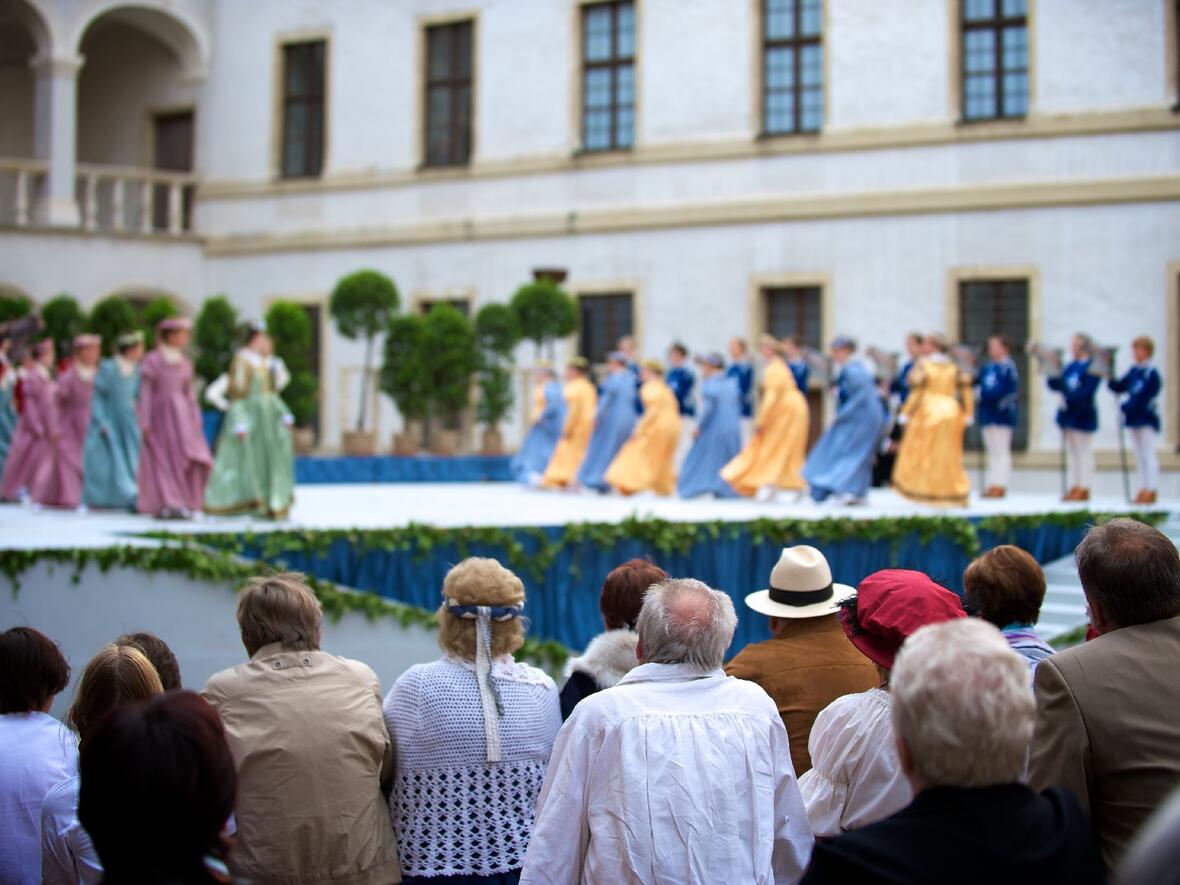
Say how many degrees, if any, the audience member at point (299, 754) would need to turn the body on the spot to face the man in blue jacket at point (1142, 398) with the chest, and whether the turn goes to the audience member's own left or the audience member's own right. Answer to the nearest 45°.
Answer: approximately 45° to the audience member's own right

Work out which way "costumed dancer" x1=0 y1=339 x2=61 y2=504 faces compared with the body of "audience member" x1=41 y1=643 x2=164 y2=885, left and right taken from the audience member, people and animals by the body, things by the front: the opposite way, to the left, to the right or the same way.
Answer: to the right

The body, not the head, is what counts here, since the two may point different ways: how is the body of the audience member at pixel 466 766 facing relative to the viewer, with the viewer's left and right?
facing away from the viewer

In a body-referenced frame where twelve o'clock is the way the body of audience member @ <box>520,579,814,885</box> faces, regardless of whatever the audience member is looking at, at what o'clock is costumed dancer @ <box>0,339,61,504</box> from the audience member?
The costumed dancer is roughly at 11 o'clock from the audience member.

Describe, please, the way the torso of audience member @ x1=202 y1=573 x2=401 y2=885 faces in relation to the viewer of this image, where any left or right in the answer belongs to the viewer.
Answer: facing away from the viewer

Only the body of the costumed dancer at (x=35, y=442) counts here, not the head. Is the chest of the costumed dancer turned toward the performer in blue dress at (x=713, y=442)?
yes

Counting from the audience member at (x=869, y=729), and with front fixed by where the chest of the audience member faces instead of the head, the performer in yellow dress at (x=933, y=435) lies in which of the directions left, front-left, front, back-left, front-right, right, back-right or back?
front-right

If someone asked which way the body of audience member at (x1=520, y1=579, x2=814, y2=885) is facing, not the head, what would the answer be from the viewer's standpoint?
away from the camera

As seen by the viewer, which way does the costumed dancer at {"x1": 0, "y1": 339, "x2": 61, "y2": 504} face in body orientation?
to the viewer's right

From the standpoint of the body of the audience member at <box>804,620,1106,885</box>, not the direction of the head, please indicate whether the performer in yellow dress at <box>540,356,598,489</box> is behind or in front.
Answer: in front

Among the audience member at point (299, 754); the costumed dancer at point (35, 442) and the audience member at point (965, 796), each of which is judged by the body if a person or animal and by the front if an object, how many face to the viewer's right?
1

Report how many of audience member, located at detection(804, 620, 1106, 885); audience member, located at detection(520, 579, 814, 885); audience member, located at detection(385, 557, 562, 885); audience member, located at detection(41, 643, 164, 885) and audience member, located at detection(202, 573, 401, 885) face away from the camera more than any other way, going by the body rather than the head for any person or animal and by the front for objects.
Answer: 5

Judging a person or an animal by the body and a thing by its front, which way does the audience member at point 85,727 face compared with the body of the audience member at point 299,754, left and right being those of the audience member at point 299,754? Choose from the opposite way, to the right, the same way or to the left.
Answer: the same way

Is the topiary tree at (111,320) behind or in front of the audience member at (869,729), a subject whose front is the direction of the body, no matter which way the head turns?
in front

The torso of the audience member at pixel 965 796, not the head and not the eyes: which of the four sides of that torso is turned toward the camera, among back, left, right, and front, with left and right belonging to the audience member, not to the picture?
back

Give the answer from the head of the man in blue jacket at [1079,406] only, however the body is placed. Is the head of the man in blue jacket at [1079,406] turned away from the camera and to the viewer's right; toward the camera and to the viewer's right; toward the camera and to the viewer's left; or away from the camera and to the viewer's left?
toward the camera and to the viewer's left

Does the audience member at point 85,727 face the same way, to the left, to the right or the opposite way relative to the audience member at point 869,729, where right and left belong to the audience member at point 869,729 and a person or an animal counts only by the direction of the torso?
the same way

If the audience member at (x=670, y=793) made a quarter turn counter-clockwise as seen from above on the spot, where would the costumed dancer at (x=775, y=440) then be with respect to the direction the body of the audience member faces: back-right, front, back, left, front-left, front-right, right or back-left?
right
